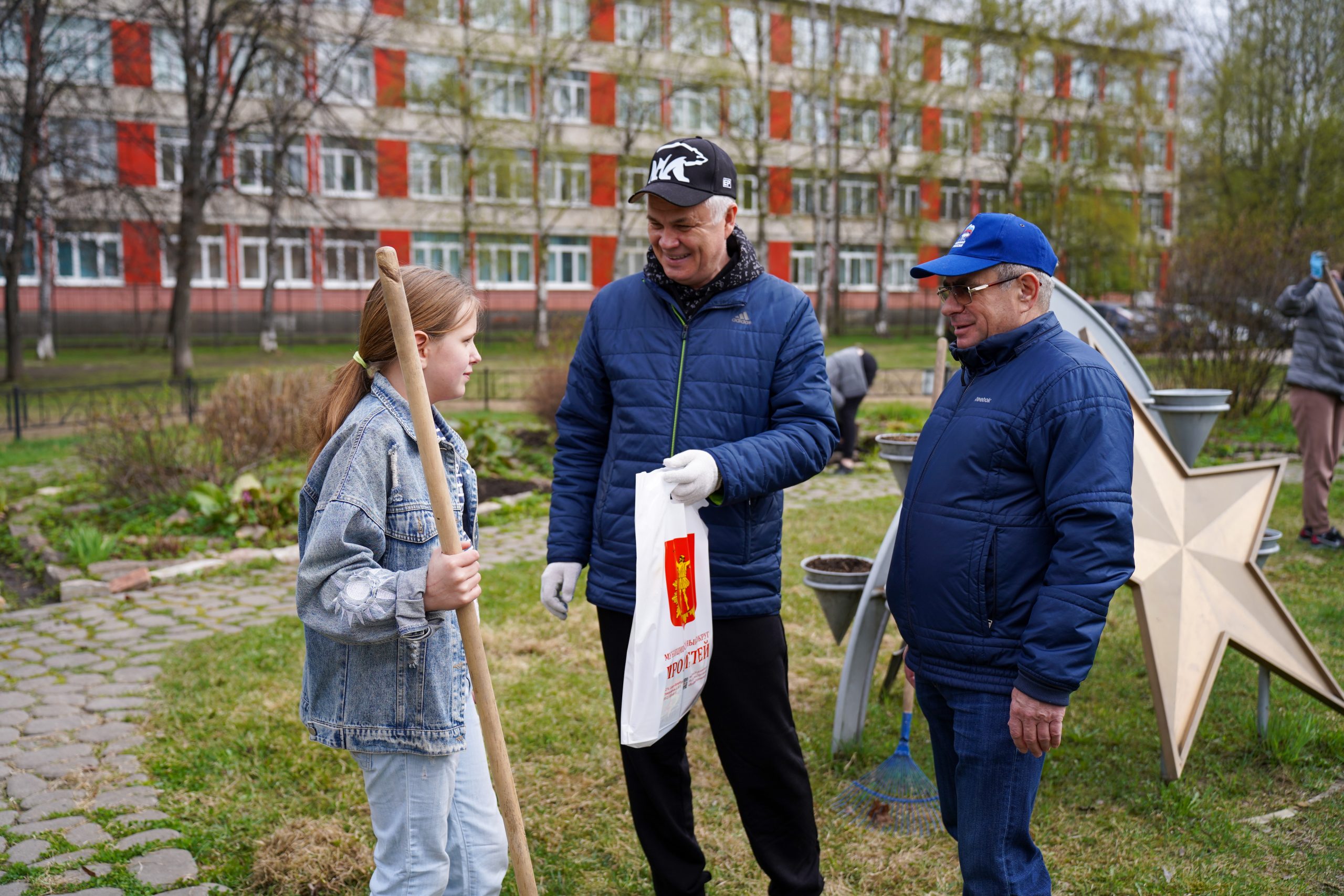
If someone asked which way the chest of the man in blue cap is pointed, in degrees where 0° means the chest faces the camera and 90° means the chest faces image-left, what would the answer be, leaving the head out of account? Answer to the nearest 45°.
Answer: approximately 45°

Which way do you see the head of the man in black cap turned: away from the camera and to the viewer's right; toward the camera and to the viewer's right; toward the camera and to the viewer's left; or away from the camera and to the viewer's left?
toward the camera and to the viewer's left

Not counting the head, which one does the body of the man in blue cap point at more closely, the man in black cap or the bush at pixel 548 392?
the man in black cap

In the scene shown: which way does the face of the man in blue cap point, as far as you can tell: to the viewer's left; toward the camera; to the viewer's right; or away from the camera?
to the viewer's left

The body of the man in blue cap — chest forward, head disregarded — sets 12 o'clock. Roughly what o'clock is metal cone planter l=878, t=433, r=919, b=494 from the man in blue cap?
The metal cone planter is roughly at 4 o'clock from the man in blue cap.

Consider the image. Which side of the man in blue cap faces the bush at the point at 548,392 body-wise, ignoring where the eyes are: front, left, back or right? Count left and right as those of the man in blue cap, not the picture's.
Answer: right

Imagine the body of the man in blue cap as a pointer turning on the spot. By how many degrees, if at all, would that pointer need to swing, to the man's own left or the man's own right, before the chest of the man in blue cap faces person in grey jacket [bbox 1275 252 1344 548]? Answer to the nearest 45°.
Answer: approximately 135° to the man's own right

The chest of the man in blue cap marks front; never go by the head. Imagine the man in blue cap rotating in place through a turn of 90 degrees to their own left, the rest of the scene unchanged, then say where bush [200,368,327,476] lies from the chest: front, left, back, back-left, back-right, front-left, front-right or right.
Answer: back

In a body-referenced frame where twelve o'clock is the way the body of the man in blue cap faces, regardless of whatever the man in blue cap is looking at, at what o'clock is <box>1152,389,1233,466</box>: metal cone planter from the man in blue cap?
The metal cone planter is roughly at 5 o'clock from the man in blue cap.

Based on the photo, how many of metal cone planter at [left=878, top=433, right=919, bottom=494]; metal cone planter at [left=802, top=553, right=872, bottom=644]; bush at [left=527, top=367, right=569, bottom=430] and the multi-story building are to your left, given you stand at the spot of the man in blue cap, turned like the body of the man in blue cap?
0

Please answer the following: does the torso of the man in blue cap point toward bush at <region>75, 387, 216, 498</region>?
no

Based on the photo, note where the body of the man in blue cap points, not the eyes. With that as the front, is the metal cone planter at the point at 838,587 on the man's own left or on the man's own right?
on the man's own right
